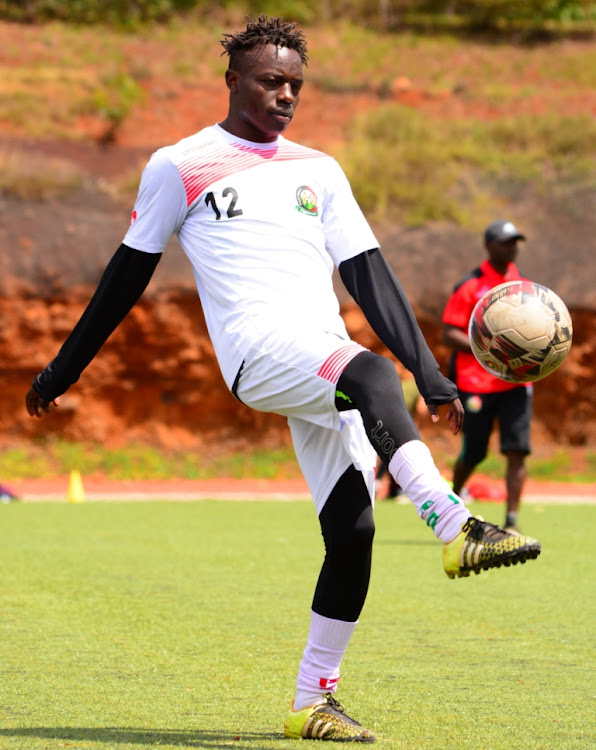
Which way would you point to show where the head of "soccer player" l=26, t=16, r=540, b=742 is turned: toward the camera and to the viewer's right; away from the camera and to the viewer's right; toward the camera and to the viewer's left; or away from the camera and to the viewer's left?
toward the camera and to the viewer's right

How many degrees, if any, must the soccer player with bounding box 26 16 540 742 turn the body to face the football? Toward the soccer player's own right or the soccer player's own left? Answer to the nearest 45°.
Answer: approximately 45° to the soccer player's own left

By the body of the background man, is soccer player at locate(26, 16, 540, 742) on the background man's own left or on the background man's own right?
on the background man's own right

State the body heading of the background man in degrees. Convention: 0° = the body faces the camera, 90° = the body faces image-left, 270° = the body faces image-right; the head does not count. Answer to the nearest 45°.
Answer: approximately 315°

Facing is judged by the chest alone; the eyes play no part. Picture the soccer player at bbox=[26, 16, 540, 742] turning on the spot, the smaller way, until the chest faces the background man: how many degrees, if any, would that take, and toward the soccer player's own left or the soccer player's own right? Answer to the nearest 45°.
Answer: approximately 135° to the soccer player's own left
